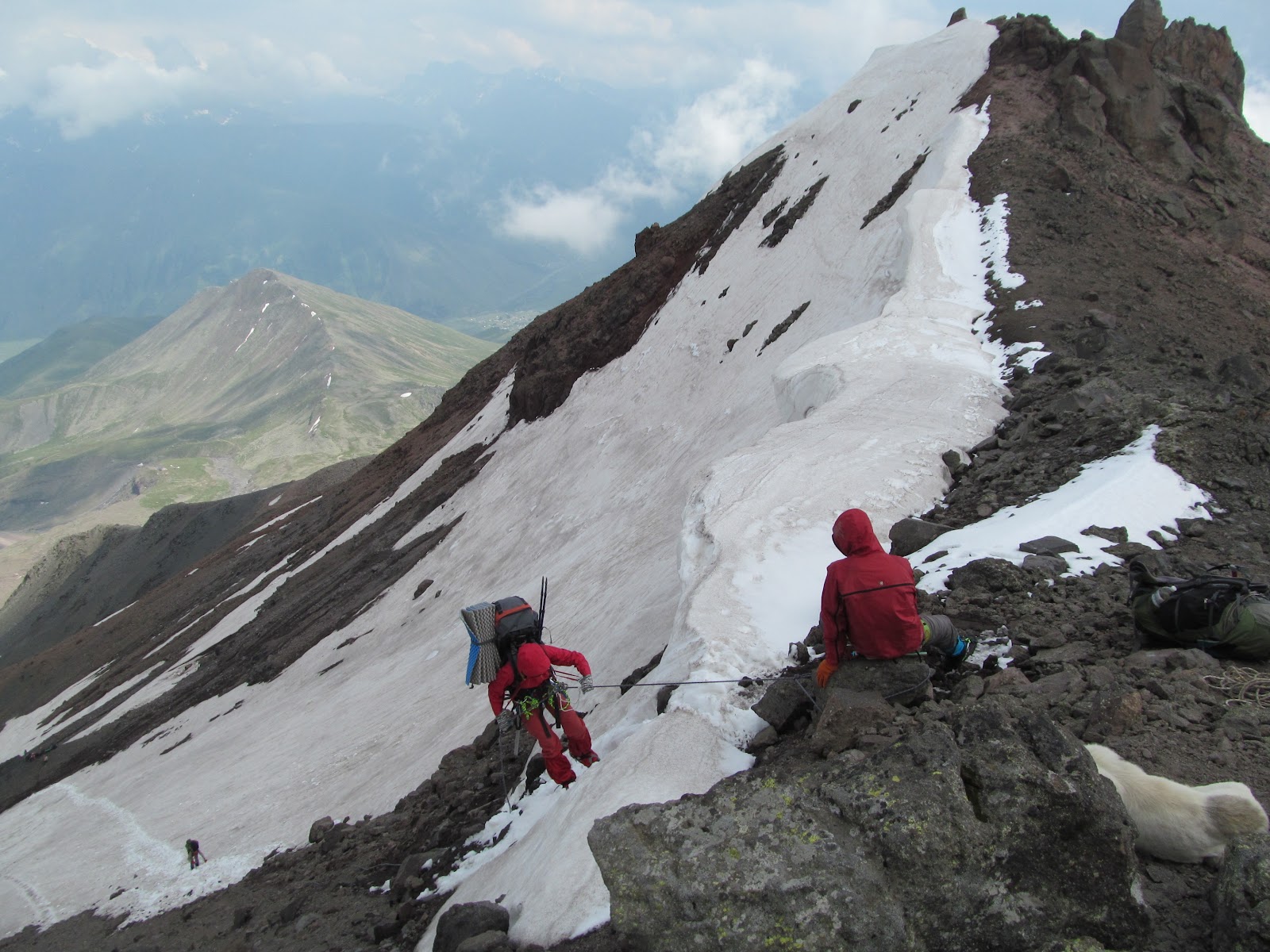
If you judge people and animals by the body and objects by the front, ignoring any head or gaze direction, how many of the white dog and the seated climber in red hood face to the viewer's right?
1

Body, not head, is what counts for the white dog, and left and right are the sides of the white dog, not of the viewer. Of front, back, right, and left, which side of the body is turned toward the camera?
right

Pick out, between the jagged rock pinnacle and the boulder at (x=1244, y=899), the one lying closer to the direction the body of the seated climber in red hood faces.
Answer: the jagged rock pinnacle

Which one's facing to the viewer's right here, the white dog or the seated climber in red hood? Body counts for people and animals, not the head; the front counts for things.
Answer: the white dog

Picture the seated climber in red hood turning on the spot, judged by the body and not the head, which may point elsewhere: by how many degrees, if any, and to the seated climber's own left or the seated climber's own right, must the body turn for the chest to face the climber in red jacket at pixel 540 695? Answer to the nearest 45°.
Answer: approximately 45° to the seated climber's own left

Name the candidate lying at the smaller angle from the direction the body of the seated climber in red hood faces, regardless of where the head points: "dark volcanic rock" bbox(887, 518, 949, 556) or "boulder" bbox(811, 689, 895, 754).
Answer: the dark volcanic rock

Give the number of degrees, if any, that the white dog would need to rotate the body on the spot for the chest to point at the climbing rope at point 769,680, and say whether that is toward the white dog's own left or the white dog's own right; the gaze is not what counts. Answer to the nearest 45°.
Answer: approximately 135° to the white dog's own left

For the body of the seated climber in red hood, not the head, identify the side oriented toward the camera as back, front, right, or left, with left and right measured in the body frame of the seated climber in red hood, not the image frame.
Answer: back

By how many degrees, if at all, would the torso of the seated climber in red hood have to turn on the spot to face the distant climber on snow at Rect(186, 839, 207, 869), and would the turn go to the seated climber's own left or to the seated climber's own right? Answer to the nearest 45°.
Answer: approximately 45° to the seated climber's own left

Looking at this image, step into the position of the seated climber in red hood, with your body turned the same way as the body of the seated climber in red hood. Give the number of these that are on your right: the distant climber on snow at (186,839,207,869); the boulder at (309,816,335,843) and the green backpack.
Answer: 1

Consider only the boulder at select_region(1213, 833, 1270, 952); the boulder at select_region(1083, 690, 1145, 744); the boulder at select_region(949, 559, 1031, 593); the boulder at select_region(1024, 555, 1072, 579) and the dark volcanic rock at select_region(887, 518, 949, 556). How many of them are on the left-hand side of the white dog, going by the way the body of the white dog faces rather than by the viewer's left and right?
4

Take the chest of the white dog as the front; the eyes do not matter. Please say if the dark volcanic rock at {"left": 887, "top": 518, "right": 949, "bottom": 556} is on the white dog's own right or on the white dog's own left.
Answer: on the white dog's own left

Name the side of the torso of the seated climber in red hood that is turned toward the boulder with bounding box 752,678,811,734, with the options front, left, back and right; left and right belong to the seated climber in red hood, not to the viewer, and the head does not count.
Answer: left

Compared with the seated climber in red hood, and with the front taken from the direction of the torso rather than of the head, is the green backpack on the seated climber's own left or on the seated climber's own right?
on the seated climber's own right
